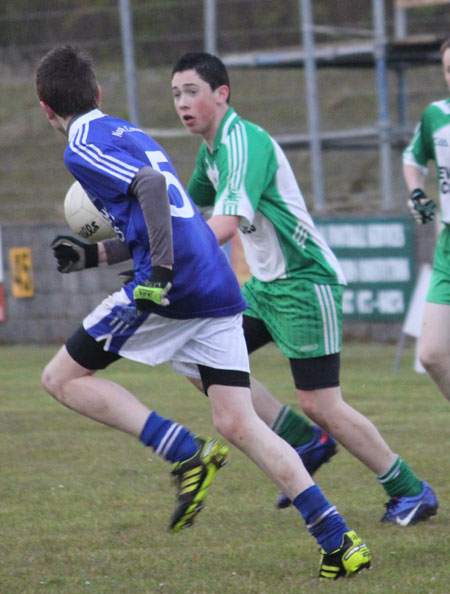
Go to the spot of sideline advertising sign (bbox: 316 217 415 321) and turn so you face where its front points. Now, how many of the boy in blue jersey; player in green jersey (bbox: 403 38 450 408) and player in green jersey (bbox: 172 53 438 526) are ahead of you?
3

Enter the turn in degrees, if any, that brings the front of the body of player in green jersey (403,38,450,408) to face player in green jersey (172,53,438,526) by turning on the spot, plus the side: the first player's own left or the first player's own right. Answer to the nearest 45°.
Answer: approximately 45° to the first player's own right

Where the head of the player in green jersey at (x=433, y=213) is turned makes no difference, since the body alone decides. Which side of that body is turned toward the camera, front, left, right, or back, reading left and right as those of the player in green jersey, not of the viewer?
front

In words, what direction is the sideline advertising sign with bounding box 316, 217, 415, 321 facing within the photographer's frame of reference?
facing the viewer

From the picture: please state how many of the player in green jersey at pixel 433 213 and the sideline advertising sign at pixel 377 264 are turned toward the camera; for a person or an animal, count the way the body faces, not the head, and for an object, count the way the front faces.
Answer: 2

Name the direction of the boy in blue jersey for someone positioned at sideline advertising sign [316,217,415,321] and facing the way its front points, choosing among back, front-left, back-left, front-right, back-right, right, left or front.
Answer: front

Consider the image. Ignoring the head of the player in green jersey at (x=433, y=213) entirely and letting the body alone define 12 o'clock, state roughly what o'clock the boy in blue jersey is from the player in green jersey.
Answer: The boy in blue jersey is roughly at 1 o'clock from the player in green jersey.

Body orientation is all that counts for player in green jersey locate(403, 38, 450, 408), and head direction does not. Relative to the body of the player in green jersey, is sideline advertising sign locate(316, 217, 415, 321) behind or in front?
behind

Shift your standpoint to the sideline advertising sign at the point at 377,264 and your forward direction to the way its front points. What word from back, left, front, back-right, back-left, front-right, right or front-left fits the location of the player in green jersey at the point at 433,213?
front

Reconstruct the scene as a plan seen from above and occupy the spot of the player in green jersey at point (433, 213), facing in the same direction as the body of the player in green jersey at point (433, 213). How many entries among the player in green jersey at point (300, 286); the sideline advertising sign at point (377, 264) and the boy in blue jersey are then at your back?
1

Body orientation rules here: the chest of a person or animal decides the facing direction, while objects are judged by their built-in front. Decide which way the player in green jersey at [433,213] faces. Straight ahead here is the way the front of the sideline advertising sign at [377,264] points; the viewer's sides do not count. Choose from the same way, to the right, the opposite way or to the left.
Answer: the same way

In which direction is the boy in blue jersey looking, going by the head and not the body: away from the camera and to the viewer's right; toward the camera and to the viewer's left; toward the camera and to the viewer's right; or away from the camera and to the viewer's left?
away from the camera and to the viewer's left

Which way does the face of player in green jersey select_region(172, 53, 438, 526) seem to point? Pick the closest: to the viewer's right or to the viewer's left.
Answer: to the viewer's left

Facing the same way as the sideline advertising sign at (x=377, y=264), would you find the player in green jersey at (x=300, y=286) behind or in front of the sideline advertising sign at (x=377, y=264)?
in front
